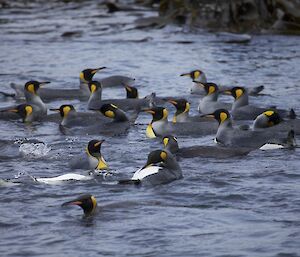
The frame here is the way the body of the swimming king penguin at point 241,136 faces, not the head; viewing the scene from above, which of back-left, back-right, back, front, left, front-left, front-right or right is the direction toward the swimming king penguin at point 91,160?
front-left

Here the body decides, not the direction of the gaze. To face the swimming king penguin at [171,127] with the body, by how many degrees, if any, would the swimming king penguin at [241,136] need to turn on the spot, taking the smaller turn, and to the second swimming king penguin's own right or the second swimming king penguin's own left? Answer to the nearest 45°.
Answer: approximately 45° to the second swimming king penguin's own right

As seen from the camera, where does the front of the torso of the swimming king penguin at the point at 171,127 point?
to the viewer's left

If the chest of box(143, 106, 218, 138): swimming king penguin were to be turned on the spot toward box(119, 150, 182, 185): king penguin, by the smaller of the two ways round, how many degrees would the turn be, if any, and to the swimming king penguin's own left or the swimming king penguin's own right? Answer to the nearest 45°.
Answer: approximately 90° to the swimming king penguin's own left

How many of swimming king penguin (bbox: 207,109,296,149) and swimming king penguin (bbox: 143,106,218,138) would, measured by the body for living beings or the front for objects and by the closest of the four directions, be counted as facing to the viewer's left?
2

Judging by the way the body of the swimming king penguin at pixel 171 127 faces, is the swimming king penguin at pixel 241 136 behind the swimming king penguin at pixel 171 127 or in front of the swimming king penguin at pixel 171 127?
behind

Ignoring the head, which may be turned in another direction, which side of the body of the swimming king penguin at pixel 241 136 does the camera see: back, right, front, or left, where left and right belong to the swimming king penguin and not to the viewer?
left
